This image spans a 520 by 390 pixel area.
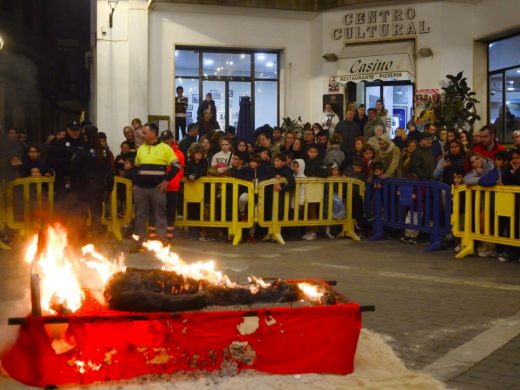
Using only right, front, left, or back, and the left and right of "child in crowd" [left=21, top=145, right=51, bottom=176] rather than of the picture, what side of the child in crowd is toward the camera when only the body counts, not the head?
front

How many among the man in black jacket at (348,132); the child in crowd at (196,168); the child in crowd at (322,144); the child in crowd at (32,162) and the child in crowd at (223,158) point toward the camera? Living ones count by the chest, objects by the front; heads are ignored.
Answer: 5

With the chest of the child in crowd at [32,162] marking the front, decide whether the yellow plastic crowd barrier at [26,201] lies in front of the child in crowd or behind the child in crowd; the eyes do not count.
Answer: in front

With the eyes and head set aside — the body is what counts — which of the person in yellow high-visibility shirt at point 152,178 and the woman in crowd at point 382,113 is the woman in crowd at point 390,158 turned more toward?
the person in yellow high-visibility shirt

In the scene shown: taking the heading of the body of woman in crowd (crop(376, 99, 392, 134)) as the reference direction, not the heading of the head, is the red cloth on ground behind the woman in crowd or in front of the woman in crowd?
in front

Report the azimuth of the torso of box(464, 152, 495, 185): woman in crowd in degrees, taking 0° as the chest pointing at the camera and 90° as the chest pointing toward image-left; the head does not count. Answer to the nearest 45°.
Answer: approximately 45°

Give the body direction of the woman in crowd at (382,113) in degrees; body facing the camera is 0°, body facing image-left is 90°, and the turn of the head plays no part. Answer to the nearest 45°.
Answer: approximately 45°

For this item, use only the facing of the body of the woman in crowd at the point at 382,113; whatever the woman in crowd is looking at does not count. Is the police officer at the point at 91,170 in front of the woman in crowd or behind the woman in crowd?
in front

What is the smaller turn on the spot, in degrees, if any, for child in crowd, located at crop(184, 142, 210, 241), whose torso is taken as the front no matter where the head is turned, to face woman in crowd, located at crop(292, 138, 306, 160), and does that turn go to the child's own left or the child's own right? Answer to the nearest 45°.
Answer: approximately 135° to the child's own left

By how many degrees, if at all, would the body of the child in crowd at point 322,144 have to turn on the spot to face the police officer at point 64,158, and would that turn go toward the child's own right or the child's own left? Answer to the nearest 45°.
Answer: approximately 45° to the child's own right

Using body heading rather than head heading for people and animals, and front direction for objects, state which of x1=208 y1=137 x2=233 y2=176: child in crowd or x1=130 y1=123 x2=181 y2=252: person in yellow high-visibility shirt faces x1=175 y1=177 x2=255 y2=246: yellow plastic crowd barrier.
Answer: the child in crowd

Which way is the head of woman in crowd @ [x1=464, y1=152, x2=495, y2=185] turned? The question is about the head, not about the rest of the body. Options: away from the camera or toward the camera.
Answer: toward the camera

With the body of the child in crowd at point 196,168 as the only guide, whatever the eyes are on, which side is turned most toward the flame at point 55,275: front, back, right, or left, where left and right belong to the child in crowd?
front

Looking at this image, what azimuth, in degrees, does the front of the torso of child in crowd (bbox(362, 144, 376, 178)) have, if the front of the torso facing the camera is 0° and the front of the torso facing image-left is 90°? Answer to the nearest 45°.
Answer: approximately 45°

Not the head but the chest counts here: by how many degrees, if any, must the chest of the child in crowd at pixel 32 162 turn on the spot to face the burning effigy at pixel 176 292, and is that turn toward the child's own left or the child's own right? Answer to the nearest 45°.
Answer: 0° — they already face it

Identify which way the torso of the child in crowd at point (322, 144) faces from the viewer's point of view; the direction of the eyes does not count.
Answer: toward the camera

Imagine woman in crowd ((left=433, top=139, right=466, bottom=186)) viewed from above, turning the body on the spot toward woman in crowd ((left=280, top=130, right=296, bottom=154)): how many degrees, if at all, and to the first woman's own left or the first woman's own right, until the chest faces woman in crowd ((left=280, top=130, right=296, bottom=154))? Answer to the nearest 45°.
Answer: approximately 90° to the first woman's own right

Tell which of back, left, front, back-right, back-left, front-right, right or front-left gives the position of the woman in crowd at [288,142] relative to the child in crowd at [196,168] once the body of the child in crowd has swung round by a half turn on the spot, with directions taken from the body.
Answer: front-right
